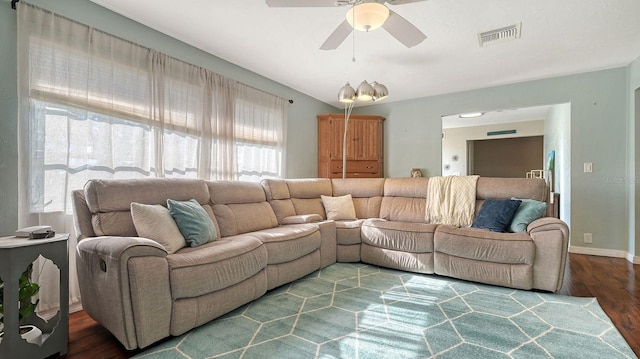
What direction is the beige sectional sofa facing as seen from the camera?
toward the camera

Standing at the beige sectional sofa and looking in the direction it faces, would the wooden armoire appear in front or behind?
behind

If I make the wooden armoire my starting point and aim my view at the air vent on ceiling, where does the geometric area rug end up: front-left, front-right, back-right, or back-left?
front-right
